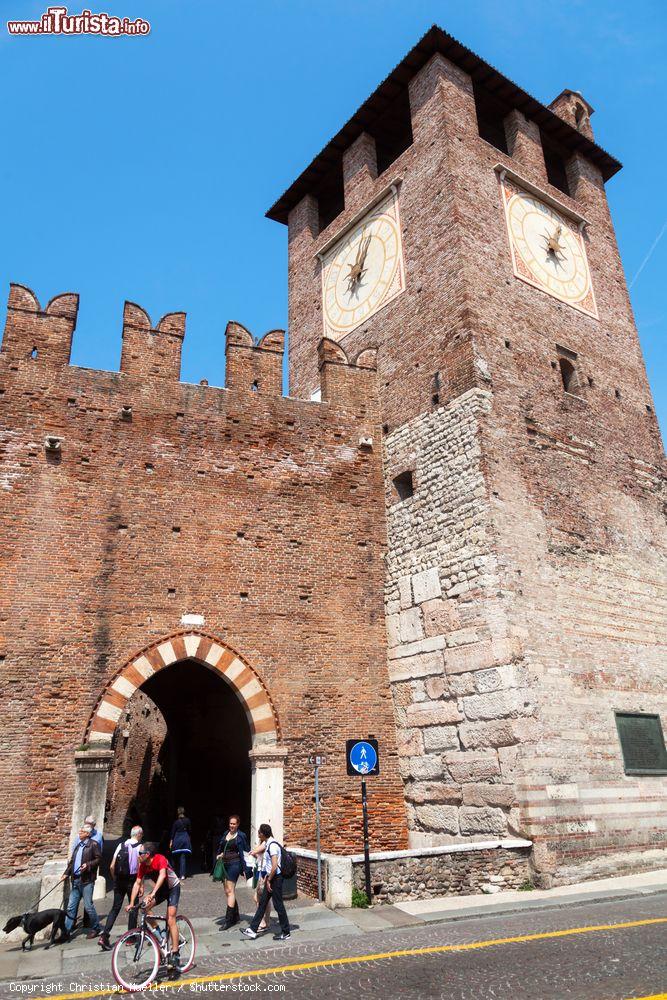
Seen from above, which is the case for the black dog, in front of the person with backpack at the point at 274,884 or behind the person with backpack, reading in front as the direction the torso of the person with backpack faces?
in front

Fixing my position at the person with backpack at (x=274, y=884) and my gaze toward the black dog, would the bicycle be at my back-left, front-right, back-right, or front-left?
front-left

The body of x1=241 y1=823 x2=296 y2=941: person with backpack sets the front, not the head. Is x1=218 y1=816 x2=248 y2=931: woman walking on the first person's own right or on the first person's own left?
on the first person's own right

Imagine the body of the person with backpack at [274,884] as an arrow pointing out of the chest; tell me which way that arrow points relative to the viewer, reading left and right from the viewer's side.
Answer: facing to the left of the viewer

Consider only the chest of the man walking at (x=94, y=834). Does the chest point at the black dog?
no

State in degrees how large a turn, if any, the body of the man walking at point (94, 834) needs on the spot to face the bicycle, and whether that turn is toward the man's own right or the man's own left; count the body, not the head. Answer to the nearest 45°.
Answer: approximately 90° to the man's own left

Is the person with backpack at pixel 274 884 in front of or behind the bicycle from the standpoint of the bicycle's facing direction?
behind

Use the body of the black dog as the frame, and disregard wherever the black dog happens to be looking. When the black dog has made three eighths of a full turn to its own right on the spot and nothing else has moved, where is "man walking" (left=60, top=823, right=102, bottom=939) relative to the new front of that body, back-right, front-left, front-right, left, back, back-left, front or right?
front

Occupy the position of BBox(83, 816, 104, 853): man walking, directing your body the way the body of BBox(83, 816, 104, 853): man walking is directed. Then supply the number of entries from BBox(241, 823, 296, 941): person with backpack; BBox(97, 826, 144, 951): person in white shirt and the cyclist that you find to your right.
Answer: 0

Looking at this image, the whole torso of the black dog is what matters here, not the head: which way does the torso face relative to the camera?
to the viewer's left

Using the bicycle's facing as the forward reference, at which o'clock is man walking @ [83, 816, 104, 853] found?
The man walking is roughly at 4 o'clock from the bicycle.

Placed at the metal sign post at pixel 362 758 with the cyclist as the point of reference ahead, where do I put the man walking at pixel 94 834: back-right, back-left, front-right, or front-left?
front-right

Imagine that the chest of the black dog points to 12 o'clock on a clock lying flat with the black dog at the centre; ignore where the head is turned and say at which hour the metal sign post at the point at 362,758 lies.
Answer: The metal sign post is roughly at 6 o'clock from the black dog.

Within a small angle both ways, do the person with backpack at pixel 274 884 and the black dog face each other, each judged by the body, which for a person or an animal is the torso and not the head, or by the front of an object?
no

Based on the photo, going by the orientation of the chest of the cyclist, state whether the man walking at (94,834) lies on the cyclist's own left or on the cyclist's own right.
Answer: on the cyclist's own right

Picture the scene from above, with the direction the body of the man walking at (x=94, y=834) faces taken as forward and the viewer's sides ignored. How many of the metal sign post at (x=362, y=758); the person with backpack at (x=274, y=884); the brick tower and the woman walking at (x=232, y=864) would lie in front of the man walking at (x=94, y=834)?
0

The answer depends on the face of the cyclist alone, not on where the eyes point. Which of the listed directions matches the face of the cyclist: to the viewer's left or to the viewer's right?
to the viewer's left

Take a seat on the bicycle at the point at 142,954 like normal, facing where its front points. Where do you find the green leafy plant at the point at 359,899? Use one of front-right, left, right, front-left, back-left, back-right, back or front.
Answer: back

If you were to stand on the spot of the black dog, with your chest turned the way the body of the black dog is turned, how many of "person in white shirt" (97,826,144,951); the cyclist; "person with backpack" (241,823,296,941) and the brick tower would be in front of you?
0

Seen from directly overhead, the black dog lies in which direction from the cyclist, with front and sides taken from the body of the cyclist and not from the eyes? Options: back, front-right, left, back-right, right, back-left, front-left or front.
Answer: right

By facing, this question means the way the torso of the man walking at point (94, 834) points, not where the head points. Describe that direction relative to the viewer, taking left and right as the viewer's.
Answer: facing to the left of the viewer

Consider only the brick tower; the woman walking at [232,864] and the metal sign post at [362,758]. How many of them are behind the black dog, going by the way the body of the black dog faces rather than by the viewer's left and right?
3
